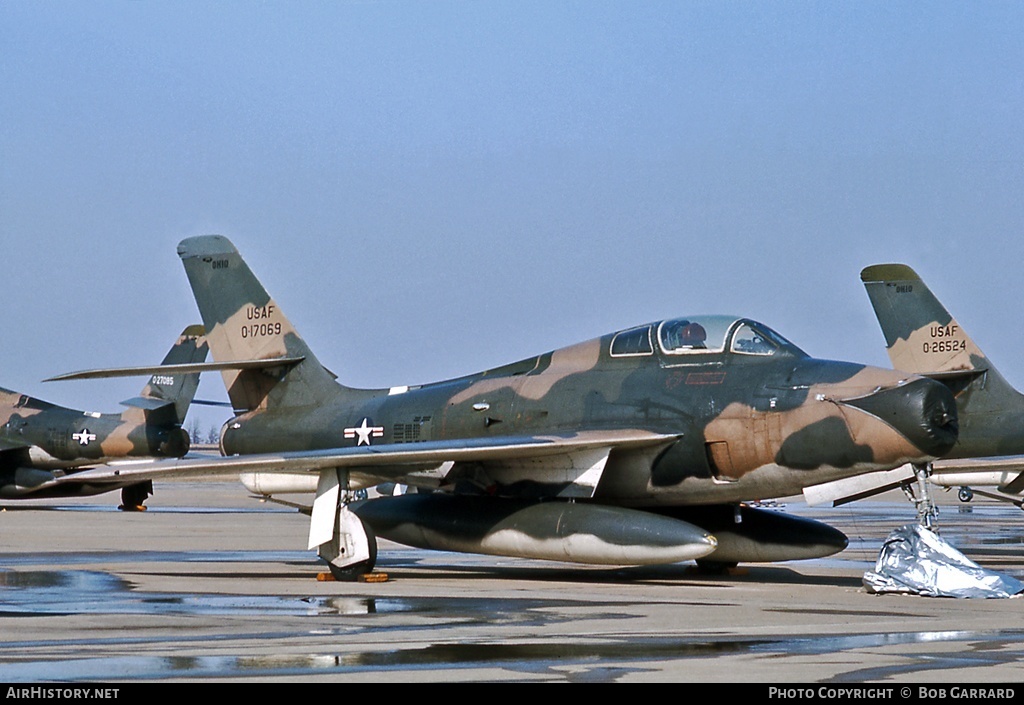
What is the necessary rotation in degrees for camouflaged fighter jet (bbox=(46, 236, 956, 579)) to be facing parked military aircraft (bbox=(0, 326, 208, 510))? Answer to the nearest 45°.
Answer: approximately 180°

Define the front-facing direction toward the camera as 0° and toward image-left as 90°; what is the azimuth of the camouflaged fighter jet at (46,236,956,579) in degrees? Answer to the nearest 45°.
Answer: approximately 315°

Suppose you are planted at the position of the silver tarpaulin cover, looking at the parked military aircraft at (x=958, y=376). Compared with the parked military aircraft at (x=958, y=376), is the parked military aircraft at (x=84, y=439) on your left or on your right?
left

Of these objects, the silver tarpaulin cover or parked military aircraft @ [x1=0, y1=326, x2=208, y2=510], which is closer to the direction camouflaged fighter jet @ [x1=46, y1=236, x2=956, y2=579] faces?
the silver tarpaulin cover

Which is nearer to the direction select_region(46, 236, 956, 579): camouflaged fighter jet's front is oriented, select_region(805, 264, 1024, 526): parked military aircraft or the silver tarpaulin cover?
the silver tarpaulin cover

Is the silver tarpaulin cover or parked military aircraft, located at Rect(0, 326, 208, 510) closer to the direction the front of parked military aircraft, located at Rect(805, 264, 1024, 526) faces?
the silver tarpaulin cover

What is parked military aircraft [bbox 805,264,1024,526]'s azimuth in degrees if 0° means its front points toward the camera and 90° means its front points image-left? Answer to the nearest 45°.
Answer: approximately 315°

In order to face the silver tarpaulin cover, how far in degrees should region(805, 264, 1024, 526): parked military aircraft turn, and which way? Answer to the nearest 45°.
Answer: approximately 45° to its right

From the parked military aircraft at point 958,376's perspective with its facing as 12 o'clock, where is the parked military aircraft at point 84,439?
the parked military aircraft at point 84,439 is roughly at 5 o'clock from the parked military aircraft at point 958,376.

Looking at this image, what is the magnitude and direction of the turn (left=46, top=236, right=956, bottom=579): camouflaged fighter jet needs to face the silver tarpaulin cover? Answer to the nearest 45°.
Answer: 0° — it already faces it

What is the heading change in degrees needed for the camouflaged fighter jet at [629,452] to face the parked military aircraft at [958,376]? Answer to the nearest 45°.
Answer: approximately 90° to its left
